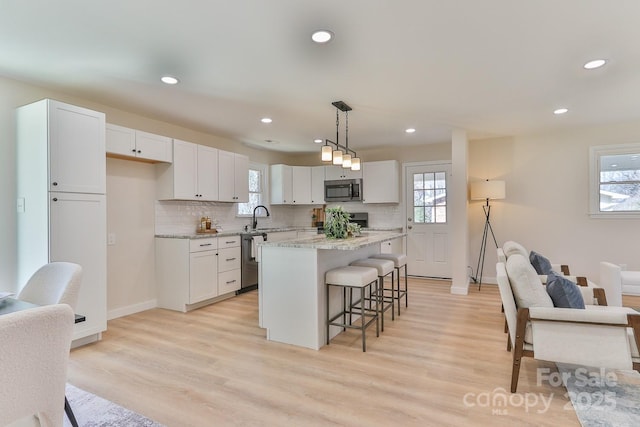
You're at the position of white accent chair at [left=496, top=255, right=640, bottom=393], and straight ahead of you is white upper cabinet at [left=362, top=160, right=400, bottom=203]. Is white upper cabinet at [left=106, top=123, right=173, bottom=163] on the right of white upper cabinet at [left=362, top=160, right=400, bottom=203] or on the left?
left

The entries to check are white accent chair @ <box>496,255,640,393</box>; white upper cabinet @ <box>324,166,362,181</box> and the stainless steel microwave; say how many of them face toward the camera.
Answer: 2

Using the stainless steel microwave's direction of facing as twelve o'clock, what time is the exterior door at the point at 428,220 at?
The exterior door is roughly at 9 o'clock from the stainless steel microwave.

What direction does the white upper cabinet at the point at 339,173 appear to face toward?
toward the camera

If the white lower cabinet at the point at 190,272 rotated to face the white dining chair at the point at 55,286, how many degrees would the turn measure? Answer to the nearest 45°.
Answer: approximately 45° to its right

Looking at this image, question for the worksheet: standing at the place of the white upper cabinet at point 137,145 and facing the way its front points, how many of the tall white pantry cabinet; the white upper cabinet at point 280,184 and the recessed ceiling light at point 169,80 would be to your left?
1

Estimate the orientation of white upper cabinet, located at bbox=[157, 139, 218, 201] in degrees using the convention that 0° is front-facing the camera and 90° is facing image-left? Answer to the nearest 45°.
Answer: approximately 315°

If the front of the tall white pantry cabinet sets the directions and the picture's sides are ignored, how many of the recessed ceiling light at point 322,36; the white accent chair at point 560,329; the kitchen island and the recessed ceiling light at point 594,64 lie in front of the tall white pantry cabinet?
4

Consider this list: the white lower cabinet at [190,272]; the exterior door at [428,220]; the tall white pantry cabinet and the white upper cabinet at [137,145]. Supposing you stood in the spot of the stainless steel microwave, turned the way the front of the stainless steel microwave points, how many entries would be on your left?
1

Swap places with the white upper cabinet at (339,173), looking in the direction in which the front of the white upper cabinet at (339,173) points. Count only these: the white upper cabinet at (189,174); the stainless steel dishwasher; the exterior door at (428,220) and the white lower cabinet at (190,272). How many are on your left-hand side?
1

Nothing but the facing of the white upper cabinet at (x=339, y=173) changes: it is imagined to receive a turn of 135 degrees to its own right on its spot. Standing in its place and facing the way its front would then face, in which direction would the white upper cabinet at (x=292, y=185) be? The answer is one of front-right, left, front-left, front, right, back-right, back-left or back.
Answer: front-left

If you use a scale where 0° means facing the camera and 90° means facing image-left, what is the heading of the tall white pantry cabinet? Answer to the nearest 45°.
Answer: approximately 315°

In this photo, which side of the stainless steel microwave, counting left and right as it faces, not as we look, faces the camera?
front

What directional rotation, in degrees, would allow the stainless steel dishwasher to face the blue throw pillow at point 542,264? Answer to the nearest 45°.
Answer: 0° — it already faces it

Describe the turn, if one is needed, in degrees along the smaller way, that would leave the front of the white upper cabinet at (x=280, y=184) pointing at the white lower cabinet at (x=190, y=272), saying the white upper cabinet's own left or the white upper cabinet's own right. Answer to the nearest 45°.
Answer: approximately 90° to the white upper cabinet's own right

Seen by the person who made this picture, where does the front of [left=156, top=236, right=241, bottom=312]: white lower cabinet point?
facing the viewer and to the right of the viewer
